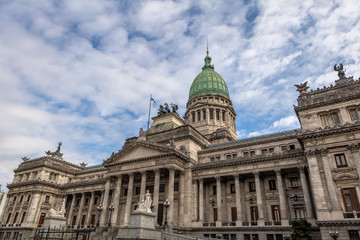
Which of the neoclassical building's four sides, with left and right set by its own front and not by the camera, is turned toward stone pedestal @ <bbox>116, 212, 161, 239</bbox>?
front

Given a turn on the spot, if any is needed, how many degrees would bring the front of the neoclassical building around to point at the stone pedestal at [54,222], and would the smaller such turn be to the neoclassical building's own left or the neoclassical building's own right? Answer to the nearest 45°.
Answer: approximately 45° to the neoclassical building's own right

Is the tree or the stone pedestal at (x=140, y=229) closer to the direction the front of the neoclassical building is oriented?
the stone pedestal

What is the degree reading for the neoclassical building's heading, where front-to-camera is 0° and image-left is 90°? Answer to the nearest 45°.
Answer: approximately 45°
